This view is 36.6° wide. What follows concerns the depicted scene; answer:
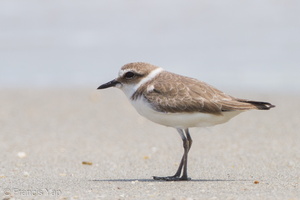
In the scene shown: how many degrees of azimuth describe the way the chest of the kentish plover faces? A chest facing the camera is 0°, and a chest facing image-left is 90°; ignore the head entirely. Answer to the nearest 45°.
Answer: approximately 90°
